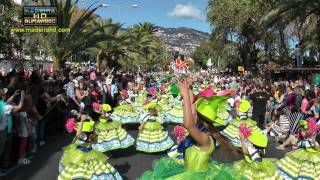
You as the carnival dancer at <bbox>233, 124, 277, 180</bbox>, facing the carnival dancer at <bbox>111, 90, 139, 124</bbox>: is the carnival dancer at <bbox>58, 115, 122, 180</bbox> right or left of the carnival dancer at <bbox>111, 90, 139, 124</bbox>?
left

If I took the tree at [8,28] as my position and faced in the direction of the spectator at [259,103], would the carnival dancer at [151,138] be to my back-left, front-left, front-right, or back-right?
front-right

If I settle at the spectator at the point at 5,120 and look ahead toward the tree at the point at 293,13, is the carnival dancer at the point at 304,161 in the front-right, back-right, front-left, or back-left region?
front-right
